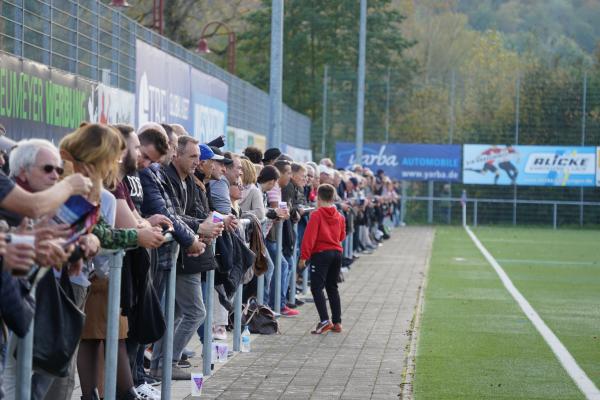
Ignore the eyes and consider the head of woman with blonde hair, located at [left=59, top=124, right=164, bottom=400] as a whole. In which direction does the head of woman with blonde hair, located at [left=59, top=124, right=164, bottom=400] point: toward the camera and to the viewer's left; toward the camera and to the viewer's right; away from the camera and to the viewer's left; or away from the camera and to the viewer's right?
away from the camera and to the viewer's right

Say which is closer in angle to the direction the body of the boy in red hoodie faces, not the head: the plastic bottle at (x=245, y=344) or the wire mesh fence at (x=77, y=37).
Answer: the wire mesh fence

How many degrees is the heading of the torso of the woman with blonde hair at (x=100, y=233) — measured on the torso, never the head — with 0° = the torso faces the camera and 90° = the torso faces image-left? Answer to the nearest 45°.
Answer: approximately 270°

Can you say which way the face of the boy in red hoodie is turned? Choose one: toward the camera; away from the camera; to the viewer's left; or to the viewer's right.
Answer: away from the camera

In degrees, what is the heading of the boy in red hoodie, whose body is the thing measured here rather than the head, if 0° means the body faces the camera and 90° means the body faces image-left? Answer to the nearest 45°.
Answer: approximately 135°

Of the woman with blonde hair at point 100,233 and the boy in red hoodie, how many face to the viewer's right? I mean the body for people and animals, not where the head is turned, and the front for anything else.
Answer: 1

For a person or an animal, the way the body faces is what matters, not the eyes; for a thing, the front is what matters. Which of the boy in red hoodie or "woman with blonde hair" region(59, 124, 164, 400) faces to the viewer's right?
the woman with blonde hair
